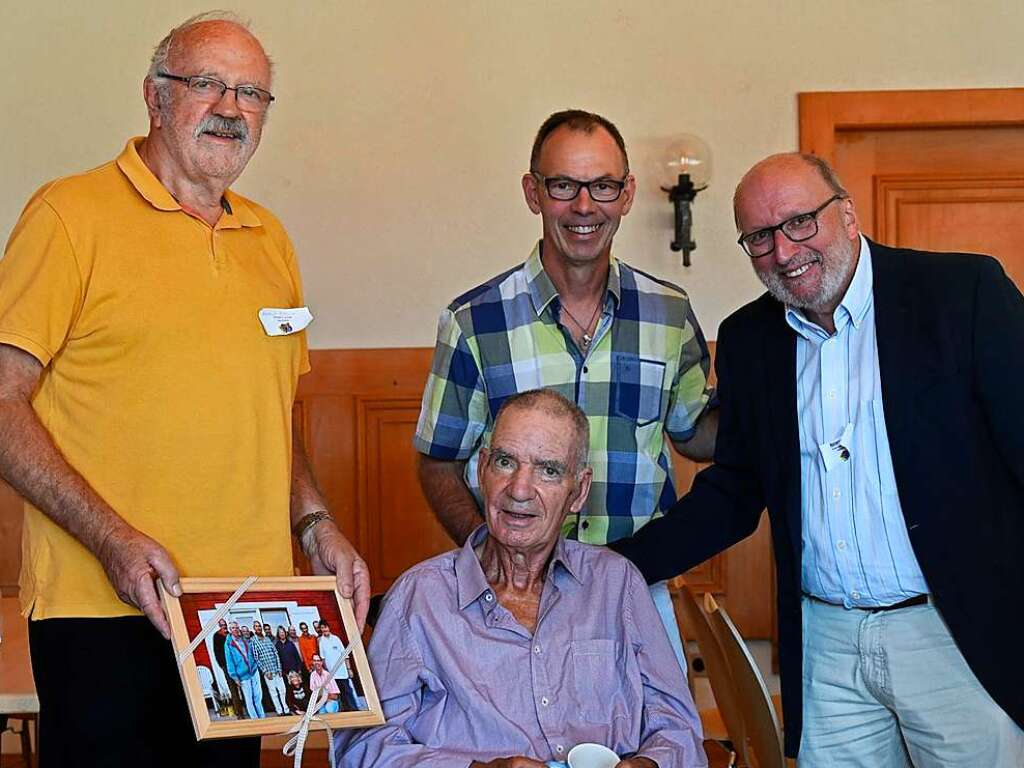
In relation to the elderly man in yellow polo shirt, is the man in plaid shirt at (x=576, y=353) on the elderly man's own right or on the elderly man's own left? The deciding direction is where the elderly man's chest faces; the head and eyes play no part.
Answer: on the elderly man's own left

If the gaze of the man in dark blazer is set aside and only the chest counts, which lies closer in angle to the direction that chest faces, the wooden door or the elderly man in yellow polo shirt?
the elderly man in yellow polo shirt

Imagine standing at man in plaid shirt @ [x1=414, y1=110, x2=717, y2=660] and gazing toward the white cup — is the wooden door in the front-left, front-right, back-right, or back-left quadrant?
back-left

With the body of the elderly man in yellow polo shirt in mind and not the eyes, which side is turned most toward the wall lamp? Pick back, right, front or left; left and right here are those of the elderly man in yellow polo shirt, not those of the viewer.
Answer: left

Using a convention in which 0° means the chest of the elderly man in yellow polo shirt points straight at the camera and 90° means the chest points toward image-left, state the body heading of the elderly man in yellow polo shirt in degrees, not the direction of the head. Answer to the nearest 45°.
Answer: approximately 315°
